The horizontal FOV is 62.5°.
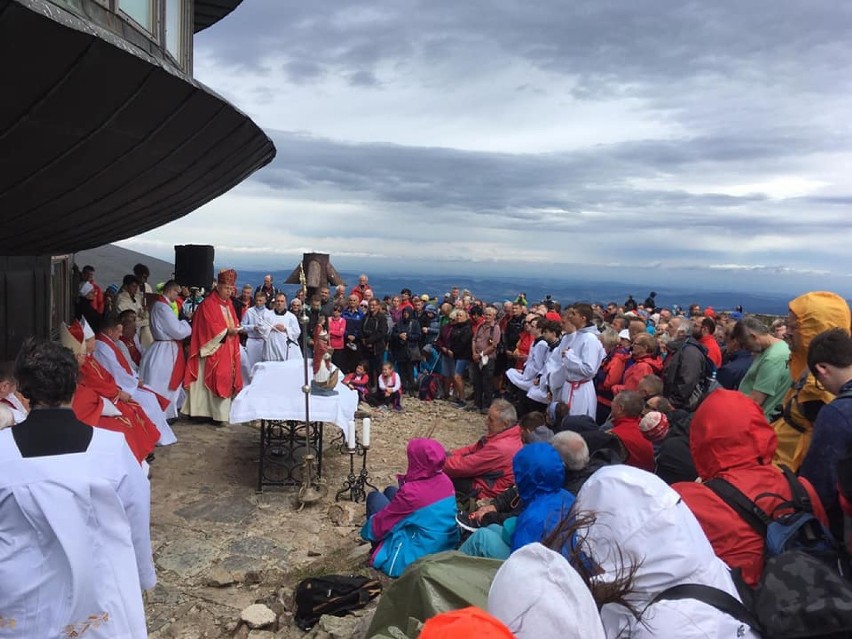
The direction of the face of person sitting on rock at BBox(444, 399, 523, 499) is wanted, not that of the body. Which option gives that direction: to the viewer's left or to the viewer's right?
to the viewer's left

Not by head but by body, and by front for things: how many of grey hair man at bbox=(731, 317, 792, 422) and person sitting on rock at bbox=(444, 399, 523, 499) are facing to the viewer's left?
2

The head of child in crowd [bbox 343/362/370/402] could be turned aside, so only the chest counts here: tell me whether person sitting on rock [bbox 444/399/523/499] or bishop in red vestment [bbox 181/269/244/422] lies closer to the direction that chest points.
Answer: the bishop in red vestment

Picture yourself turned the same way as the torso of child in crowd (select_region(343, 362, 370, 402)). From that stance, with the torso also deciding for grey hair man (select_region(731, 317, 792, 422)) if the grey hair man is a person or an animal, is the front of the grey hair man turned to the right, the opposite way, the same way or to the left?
to the right

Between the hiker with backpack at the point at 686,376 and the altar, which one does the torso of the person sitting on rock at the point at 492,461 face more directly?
the altar

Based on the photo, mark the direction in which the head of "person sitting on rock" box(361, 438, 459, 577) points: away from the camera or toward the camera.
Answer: away from the camera

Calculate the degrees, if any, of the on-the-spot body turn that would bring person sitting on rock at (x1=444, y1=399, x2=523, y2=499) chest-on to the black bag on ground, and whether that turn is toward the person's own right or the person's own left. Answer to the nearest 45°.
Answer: approximately 45° to the person's own left

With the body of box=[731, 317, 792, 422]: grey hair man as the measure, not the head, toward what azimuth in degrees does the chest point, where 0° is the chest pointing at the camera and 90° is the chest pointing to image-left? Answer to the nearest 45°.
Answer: approximately 90°

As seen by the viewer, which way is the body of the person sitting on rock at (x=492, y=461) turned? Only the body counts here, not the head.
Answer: to the viewer's left
